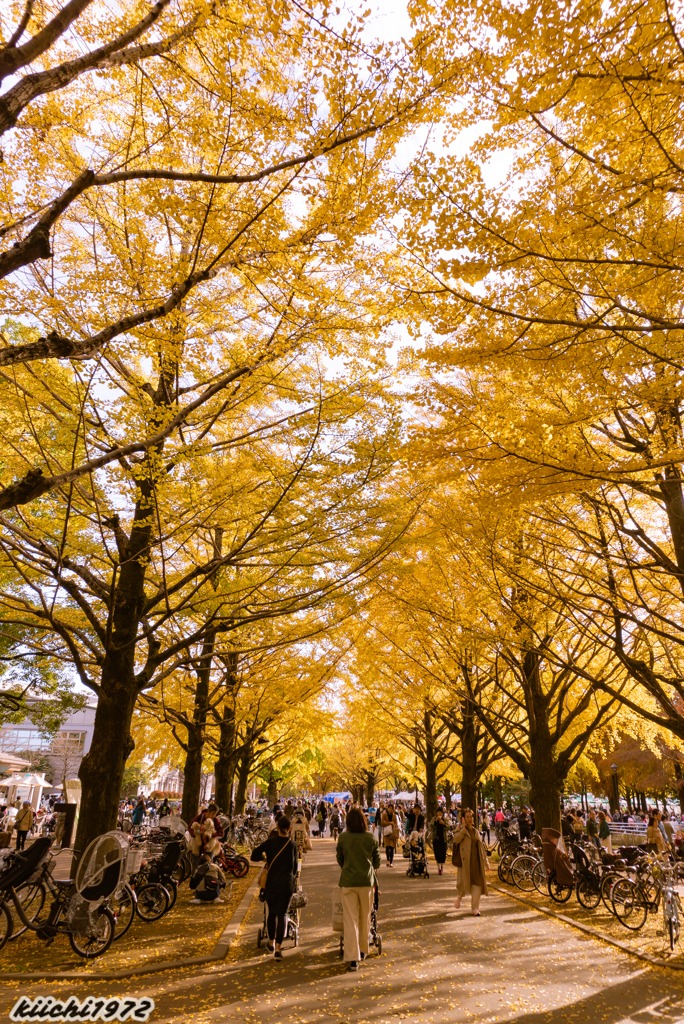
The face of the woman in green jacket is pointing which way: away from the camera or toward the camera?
away from the camera

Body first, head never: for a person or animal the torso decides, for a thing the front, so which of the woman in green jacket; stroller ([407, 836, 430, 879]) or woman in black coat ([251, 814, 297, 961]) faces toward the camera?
the stroller

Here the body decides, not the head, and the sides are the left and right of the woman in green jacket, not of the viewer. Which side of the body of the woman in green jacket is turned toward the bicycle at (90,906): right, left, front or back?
left

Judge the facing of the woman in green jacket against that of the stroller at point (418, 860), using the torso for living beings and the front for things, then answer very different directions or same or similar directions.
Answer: very different directions

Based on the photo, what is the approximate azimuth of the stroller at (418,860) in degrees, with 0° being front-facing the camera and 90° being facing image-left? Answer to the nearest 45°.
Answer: approximately 0°

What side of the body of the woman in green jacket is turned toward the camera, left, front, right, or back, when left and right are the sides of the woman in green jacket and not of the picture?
back

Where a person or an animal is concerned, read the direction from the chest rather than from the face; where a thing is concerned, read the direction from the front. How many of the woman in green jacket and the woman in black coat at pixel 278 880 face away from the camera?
2

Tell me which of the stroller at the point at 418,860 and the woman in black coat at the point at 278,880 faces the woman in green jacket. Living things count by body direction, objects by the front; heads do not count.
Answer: the stroller

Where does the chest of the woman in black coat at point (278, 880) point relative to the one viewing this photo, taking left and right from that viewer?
facing away from the viewer

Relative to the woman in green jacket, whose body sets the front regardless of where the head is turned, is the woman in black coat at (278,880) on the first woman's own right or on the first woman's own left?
on the first woman's own left

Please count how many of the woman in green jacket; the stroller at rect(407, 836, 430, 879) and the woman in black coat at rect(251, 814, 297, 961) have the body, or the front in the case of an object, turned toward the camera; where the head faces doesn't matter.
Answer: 1
